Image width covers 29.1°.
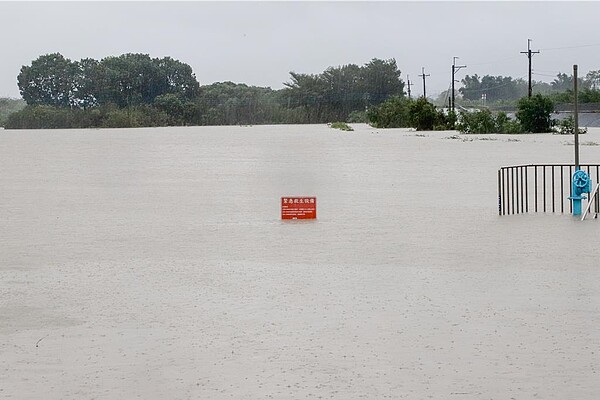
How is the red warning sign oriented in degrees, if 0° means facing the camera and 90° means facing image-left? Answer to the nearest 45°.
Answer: approximately 0°
